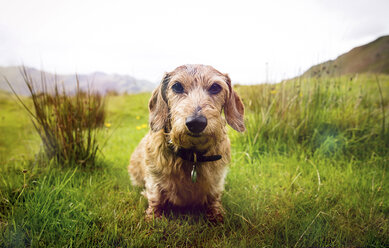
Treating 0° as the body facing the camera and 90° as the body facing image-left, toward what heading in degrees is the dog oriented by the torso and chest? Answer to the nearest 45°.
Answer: approximately 0°

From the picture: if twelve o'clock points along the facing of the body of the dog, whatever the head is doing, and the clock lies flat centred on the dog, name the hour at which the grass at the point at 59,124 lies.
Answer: The grass is roughly at 4 o'clock from the dog.
